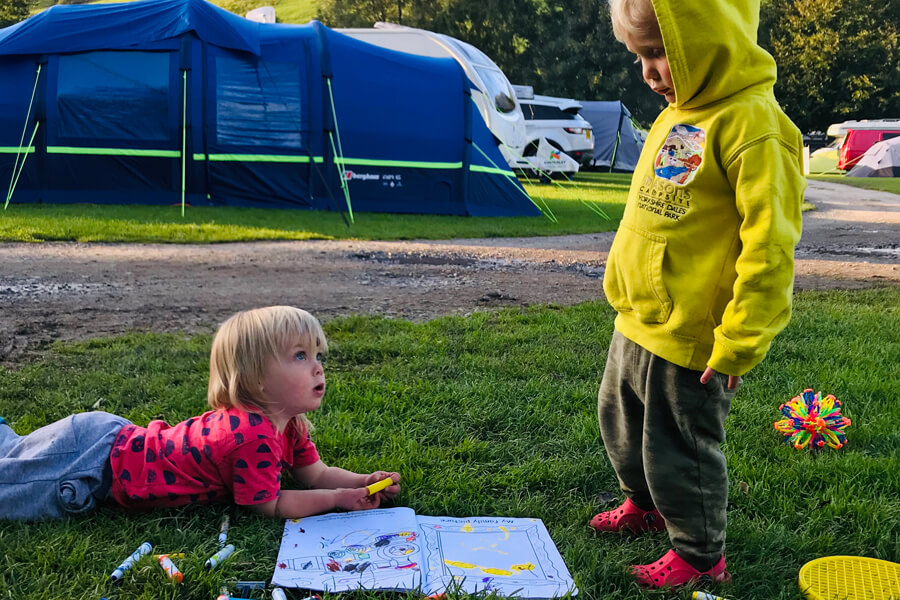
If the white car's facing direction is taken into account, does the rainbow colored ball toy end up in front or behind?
behind

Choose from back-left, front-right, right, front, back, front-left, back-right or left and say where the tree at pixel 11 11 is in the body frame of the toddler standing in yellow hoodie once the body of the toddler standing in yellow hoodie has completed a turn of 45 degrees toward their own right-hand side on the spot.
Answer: front-right

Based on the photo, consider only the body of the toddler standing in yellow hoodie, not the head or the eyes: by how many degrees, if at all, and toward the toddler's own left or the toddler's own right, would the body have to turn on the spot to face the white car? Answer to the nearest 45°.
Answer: approximately 135° to the toddler's own right

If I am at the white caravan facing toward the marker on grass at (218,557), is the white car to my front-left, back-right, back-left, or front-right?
back-left

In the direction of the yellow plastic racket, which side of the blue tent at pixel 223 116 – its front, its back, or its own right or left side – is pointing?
left

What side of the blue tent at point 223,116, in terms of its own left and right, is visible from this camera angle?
left

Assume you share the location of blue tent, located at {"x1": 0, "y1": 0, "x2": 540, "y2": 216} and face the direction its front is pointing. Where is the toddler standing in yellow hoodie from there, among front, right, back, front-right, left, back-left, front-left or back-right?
left

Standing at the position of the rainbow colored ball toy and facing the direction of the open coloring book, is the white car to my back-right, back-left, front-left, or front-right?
back-right

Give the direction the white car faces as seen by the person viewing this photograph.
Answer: facing away from the viewer and to the left of the viewer

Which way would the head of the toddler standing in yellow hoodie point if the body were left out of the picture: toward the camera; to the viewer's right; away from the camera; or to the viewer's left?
to the viewer's left
